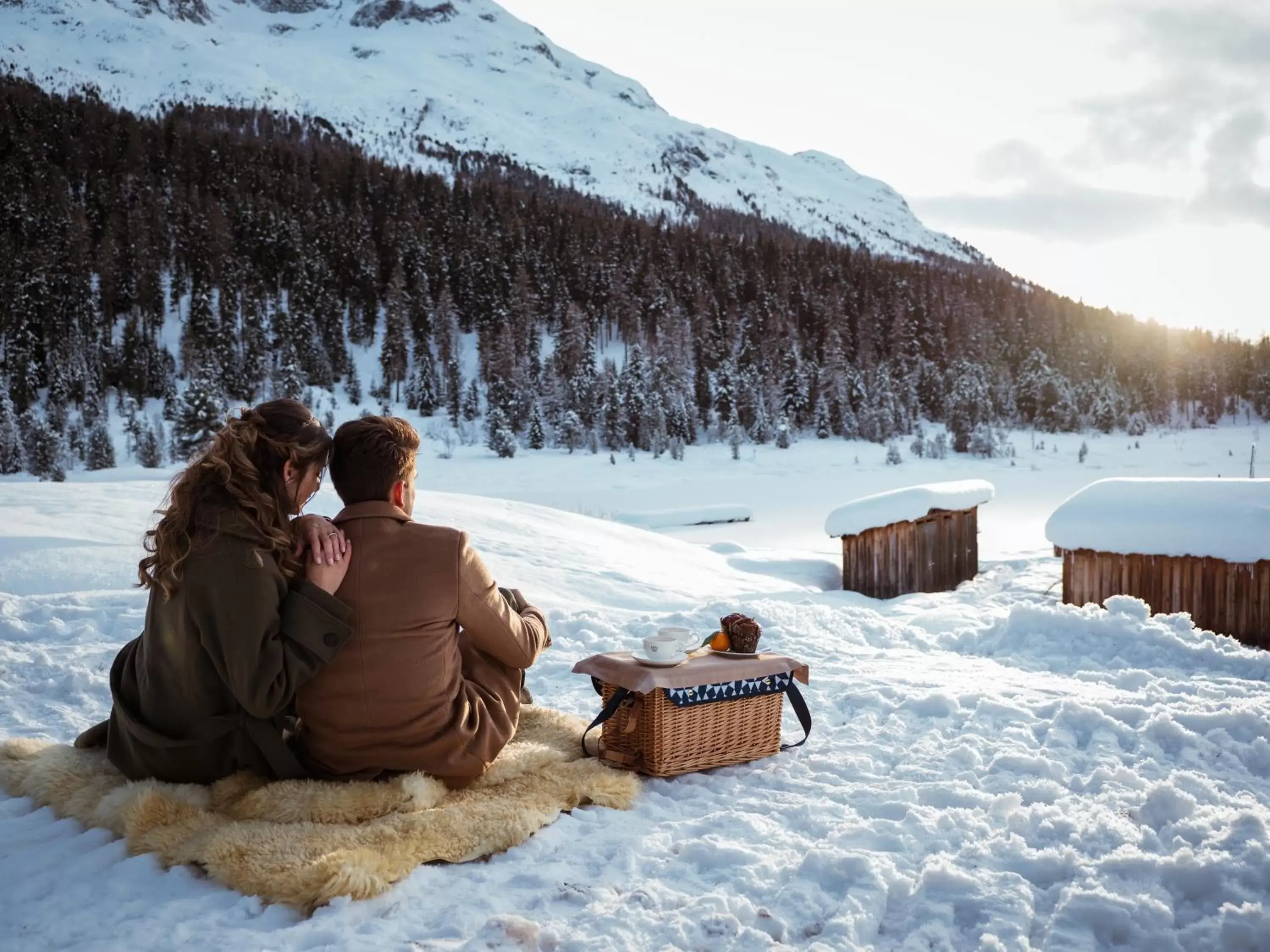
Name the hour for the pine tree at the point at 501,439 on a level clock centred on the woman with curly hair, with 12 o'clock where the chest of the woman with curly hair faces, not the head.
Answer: The pine tree is roughly at 11 o'clock from the woman with curly hair.

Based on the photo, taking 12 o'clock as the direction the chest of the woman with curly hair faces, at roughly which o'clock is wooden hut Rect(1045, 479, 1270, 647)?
The wooden hut is roughly at 1 o'clock from the woman with curly hair.

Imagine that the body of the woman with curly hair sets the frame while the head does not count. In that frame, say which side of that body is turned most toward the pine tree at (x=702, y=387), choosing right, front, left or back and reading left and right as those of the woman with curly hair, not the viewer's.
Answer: front

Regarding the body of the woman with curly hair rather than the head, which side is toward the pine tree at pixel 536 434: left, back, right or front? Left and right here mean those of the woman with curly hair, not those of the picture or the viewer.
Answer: front

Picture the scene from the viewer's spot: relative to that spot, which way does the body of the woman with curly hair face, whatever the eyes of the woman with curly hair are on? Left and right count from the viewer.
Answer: facing away from the viewer and to the right of the viewer

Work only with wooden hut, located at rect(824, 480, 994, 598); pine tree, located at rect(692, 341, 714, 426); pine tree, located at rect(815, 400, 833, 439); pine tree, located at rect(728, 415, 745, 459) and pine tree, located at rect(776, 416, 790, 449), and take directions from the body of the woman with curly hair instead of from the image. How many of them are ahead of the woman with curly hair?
5

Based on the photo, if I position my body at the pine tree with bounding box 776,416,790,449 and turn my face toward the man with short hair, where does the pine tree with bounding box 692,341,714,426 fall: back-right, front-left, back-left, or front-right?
back-right

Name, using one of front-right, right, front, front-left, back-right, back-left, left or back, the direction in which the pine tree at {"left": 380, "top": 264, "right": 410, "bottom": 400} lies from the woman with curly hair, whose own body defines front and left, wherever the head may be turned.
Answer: front-left

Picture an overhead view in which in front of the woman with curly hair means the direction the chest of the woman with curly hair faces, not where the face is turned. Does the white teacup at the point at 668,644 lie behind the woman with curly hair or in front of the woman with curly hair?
in front

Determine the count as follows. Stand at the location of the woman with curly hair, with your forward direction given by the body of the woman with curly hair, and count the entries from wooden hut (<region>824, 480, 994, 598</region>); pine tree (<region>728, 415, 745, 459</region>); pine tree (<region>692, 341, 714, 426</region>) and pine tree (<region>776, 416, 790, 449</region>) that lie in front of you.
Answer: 4

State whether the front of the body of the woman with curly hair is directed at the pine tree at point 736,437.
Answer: yes

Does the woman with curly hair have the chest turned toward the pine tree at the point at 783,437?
yes

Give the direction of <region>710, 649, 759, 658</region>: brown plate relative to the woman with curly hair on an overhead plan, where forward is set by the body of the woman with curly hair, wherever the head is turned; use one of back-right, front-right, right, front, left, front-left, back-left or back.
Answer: front-right

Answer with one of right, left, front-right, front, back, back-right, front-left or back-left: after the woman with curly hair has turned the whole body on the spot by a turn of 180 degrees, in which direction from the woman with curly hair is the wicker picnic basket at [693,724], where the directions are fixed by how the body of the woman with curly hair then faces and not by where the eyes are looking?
back-left

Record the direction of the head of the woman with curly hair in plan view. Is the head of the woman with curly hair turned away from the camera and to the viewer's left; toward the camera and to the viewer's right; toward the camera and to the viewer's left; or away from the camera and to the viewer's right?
away from the camera and to the viewer's right

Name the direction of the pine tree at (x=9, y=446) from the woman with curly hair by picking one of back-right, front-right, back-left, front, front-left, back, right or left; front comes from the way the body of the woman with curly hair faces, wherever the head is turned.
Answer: front-left
